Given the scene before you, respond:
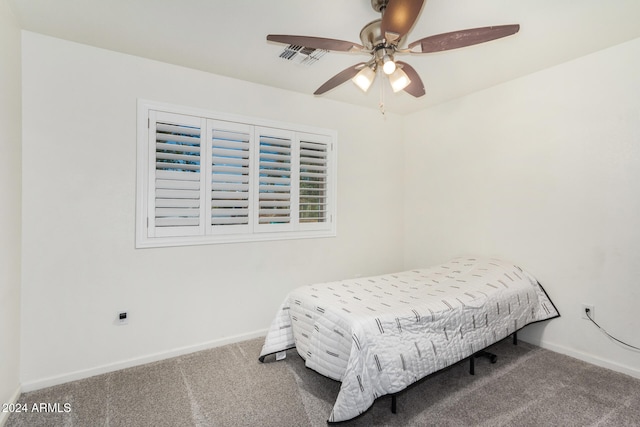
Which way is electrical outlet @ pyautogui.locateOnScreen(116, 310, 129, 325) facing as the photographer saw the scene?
facing the viewer

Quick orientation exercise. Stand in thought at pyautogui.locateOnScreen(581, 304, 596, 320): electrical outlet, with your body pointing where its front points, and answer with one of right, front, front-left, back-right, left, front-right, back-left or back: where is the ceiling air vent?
front-right

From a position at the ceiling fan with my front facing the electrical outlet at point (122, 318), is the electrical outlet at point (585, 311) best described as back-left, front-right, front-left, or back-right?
back-right

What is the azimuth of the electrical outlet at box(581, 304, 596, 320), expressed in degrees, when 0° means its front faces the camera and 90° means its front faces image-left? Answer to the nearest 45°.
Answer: approximately 0°

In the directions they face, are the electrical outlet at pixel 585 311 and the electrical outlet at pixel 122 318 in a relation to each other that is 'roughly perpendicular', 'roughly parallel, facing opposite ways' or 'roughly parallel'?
roughly perpendicular

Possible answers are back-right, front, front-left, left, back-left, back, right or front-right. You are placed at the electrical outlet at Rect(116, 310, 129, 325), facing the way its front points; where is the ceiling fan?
front-left

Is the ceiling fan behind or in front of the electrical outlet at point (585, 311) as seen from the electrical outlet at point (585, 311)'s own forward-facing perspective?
in front

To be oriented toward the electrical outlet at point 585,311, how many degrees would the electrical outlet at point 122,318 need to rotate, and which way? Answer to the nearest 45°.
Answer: approximately 45° to its left
